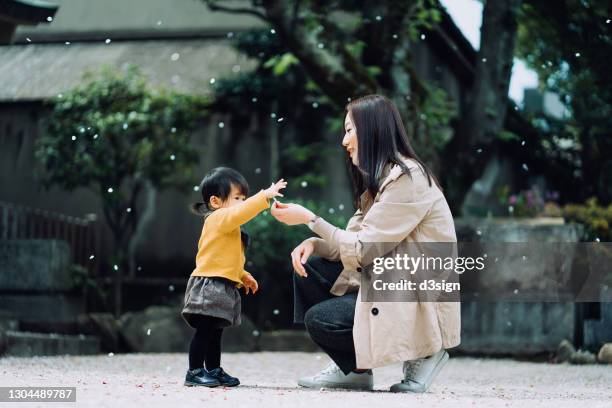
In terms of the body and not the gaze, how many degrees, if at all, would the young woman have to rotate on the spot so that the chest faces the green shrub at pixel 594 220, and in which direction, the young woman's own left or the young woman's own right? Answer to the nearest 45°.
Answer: approximately 135° to the young woman's own right

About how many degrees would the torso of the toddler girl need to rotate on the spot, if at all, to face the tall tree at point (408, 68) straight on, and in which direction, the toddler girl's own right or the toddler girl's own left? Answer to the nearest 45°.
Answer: approximately 90° to the toddler girl's own left

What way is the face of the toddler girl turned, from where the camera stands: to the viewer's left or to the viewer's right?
to the viewer's right

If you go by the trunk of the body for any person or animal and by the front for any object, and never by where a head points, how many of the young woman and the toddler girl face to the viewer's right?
1

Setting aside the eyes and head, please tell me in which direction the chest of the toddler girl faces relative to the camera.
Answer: to the viewer's right

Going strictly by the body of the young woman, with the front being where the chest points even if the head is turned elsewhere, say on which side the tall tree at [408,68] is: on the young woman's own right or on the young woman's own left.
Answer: on the young woman's own right

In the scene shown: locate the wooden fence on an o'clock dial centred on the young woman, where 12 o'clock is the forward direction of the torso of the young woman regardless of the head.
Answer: The wooden fence is roughly at 2 o'clock from the young woman.

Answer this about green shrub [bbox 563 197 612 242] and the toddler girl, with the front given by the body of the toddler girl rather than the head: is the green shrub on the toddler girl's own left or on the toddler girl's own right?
on the toddler girl's own left

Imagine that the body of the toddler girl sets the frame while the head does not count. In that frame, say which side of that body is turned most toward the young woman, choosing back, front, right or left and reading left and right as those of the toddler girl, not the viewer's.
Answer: front

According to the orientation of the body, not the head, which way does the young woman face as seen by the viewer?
to the viewer's left

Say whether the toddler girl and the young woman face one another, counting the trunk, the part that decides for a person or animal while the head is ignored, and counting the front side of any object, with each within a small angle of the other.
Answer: yes

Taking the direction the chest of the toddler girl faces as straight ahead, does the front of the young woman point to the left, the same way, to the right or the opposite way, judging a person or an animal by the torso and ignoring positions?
the opposite way

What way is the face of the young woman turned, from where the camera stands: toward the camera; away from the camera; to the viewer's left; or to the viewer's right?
to the viewer's left

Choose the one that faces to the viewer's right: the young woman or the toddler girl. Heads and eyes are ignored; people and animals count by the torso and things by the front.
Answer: the toddler girl

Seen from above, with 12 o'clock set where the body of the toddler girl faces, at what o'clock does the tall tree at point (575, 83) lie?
The tall tree is roughly at 10 o'clock from the toddler girl.
